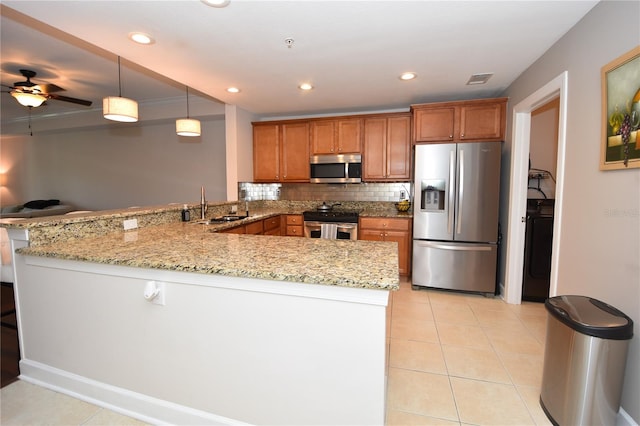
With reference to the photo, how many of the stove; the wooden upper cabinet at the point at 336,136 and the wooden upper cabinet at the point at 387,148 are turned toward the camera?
3

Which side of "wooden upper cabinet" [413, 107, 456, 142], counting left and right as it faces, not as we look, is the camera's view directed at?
front

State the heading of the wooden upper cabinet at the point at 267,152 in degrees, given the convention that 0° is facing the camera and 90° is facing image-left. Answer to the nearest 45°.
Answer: approximately 0°

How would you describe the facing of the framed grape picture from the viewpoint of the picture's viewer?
facing the viewer and to the left of the viewer

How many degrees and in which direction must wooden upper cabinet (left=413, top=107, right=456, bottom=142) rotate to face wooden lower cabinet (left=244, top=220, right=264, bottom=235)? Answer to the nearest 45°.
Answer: approximately 90° to its right

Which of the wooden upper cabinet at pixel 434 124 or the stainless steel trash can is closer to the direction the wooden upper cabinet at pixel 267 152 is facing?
the stainless steel trash can

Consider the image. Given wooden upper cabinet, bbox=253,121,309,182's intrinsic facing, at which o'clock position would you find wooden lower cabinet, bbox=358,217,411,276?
The wooden lower cabinet is roughly at 10 o'clock from the wooden upper cabinet.

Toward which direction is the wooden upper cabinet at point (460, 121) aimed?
toward the camera

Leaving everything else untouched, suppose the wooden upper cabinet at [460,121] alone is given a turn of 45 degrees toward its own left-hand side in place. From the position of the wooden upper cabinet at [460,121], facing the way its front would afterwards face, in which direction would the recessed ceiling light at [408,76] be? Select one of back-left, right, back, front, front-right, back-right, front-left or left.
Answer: right

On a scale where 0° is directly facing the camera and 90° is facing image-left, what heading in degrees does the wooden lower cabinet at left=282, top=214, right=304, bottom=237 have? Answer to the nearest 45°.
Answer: approximately 0°

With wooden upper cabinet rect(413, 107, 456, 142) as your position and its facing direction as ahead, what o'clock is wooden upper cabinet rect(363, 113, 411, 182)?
wooden upper cabinet rect(363, 113, 411, 182) is roughly at 4 o'clock from wooden upper cabinet rect(413, 107, 456, 142).

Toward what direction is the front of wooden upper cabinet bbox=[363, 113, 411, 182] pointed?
toward the camera
